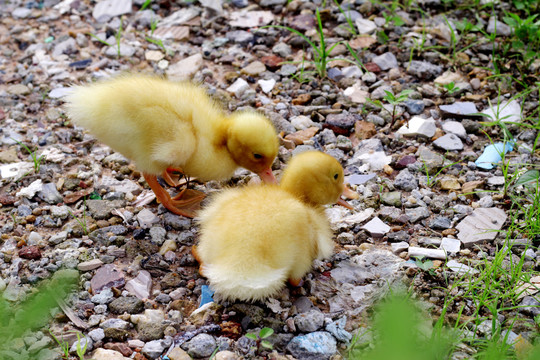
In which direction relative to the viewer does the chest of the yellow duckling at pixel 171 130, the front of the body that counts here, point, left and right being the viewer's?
facing to the right of the viewer

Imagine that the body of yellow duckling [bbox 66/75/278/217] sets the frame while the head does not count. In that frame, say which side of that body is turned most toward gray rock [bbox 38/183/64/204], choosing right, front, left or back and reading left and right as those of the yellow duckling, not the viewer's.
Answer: back

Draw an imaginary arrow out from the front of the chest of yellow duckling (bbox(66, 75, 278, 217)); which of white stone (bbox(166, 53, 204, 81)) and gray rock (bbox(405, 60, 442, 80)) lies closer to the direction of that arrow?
the gray rock

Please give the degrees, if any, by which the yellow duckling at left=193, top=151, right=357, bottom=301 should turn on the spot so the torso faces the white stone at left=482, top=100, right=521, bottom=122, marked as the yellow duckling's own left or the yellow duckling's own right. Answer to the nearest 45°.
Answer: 0° — it already faces it

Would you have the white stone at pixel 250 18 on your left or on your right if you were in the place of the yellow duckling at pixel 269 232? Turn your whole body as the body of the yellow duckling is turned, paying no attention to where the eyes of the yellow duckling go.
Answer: on your left

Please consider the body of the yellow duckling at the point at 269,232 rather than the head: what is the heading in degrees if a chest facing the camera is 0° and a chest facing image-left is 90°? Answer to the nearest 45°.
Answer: approximately 225°

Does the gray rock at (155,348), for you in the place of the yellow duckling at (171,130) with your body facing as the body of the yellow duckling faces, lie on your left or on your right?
on your right

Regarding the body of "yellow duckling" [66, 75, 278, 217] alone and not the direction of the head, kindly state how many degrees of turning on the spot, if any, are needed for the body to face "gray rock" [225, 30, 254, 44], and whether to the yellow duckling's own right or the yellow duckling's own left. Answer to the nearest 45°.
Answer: approximately 90° to the yellow duckling's own left

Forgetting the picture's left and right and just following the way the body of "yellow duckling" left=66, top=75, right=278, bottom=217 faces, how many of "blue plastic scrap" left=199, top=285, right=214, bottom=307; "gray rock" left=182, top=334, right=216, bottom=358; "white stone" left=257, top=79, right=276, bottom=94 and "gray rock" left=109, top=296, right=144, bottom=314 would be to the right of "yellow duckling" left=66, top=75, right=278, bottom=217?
3
